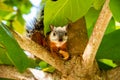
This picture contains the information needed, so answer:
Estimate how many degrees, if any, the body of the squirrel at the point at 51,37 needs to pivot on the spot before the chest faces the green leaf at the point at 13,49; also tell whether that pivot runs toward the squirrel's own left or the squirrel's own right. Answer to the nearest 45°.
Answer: approximately 45° to the squirrel's own right

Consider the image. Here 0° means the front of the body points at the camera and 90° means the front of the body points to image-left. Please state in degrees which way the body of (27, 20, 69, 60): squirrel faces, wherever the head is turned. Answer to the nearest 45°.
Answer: approximately 315°
